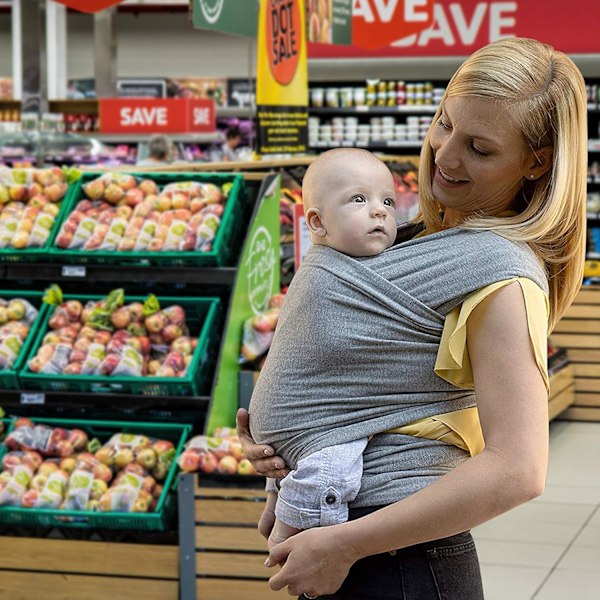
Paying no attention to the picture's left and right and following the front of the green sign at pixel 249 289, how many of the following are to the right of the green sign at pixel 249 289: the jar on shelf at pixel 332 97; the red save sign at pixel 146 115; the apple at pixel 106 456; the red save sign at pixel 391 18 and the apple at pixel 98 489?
2

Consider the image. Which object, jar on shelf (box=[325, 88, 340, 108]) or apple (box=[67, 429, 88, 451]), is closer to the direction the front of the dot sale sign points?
the apple

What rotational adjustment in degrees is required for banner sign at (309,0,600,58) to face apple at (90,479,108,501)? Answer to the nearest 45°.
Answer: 0° — it already faces it

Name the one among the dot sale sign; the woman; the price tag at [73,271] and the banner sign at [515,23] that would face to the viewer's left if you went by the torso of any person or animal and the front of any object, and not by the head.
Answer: the woman

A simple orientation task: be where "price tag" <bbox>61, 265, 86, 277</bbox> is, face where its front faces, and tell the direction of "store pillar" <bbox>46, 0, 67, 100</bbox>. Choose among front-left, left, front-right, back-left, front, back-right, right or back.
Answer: back

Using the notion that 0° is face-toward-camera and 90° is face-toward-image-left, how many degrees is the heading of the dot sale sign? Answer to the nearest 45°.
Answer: approximately 0°

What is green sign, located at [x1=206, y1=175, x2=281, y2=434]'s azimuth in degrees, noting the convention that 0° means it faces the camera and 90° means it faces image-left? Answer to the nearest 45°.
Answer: approximately 315°
